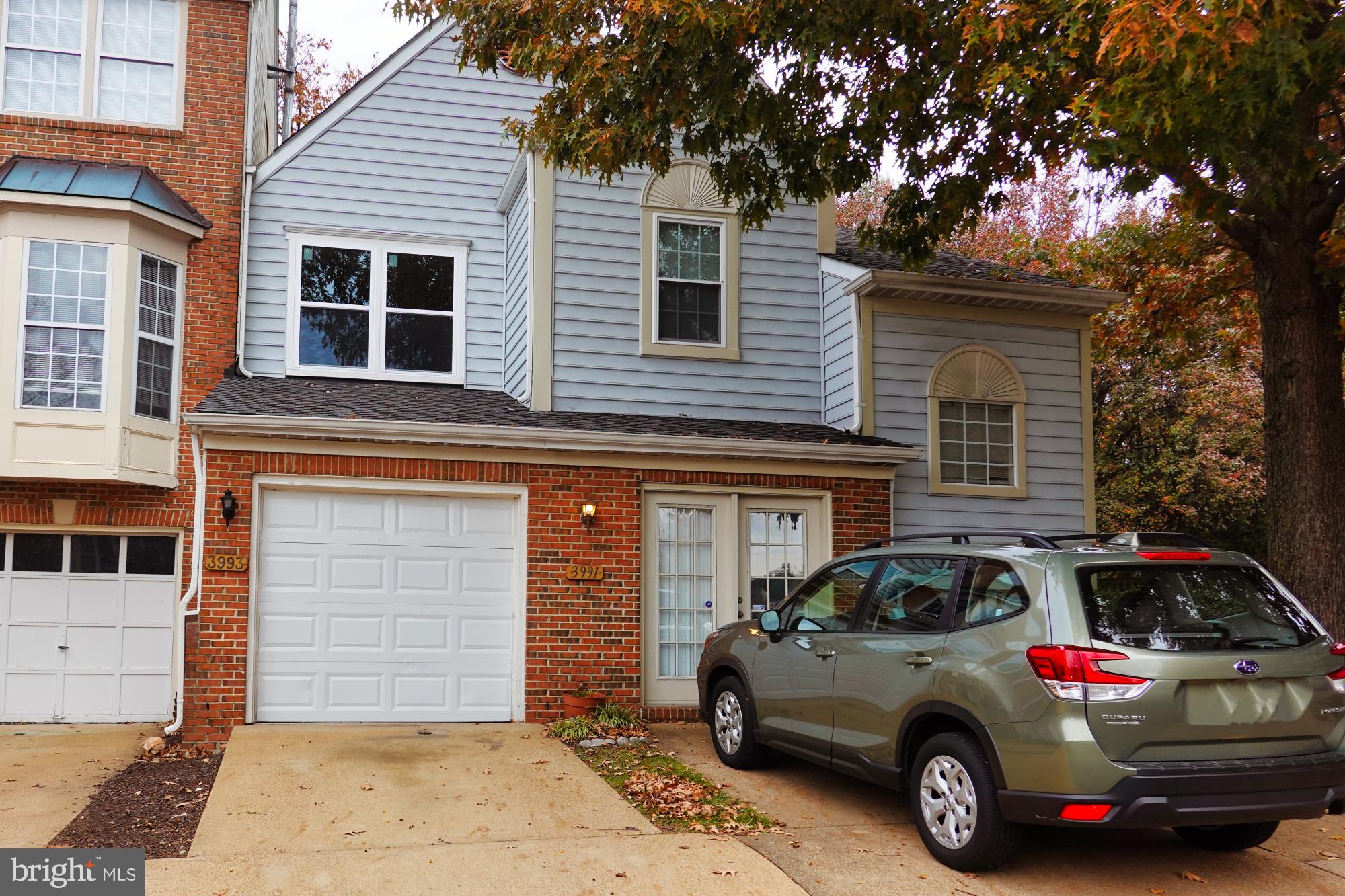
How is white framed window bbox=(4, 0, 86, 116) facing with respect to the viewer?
toward the camera

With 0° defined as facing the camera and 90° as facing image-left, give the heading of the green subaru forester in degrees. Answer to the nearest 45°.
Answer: approximately 135°

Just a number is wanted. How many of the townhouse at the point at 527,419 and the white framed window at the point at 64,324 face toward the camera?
2

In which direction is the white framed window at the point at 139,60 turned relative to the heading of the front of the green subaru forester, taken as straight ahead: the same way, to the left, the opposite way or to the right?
the opposite way

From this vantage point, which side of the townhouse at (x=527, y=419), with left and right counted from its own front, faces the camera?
front

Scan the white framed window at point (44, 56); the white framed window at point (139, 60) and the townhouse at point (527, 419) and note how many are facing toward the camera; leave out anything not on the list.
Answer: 3

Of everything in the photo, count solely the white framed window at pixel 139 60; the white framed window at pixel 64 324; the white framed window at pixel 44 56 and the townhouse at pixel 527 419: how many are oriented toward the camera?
4

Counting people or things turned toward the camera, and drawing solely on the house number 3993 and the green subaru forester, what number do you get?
1

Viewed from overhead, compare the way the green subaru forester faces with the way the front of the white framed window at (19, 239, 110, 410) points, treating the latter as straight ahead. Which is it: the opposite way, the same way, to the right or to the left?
the opposite way

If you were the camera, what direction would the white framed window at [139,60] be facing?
facing the viewer

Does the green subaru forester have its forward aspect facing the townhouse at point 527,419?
yes
